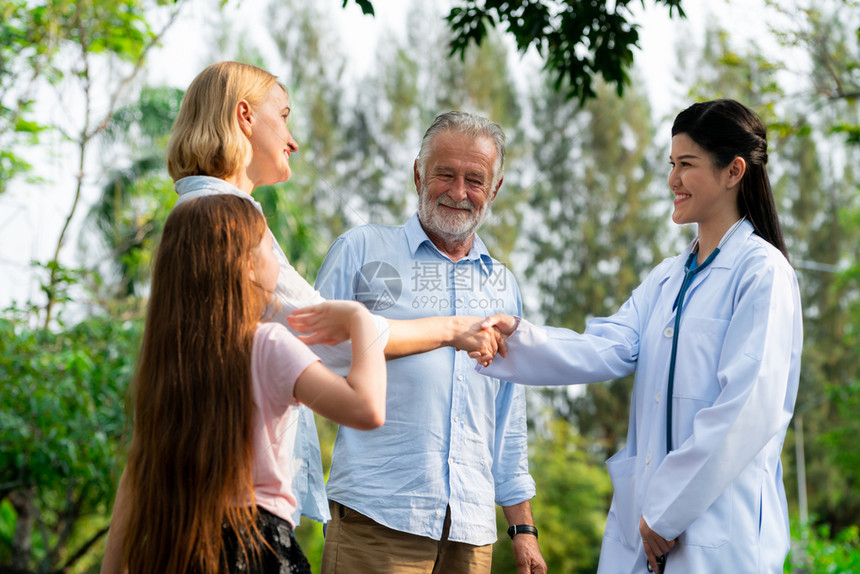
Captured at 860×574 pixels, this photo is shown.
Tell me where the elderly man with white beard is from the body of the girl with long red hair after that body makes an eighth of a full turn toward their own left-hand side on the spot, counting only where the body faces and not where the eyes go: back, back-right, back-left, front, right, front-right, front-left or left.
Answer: front-right

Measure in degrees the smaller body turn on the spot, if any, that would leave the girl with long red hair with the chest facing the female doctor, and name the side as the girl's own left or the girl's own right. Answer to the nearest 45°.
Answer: approximately 45° to the girl's own right

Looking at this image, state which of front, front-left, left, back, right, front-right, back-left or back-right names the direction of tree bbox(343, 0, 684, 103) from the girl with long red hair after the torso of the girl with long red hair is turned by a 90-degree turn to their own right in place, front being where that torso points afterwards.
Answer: left

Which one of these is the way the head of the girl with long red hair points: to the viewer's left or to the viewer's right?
to the viewer's right

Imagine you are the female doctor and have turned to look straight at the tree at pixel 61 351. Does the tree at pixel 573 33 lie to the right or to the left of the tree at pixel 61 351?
right

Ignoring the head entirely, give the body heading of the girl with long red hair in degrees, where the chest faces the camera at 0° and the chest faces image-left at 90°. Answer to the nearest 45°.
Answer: approximately 225°

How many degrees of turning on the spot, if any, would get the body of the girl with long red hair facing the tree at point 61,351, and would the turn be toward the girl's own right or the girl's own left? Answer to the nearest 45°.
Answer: approximately 45° to the girl's own left

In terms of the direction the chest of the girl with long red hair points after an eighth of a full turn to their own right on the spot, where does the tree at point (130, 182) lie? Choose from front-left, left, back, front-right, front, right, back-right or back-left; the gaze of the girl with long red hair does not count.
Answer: left

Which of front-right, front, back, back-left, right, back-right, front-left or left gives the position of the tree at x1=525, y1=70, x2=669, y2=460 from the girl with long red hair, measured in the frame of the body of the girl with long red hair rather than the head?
front
